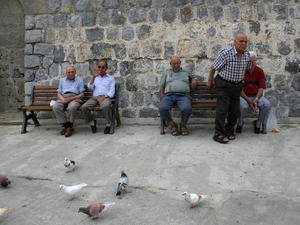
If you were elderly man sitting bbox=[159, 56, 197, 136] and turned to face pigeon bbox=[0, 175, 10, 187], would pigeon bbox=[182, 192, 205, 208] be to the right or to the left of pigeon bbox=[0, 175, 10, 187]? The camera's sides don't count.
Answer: left

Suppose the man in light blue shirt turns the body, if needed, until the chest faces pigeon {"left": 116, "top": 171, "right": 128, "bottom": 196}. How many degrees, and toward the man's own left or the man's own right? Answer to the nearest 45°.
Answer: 0° — they already face it

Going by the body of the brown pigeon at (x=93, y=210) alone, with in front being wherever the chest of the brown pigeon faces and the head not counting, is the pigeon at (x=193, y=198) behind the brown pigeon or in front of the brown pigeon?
behind

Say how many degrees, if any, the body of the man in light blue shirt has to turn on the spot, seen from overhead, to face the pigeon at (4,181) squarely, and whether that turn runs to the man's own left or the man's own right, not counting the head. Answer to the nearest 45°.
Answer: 0° — they already face it

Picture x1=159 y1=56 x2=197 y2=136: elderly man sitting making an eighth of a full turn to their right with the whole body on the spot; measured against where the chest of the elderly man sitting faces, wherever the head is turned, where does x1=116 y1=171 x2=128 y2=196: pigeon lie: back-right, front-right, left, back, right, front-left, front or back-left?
front-left

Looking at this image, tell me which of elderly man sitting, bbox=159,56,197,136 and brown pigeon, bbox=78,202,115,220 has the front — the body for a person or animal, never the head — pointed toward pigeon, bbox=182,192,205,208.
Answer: the elderly man sitting

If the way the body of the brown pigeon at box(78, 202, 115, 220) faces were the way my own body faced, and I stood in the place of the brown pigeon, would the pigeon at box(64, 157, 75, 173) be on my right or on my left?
on my right

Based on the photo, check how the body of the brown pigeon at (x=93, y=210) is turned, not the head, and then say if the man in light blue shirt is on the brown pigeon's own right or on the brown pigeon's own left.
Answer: on the brown pigeon's own right

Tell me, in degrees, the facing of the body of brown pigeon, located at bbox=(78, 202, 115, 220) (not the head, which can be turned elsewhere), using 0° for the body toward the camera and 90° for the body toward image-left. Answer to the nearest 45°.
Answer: approximately 90°

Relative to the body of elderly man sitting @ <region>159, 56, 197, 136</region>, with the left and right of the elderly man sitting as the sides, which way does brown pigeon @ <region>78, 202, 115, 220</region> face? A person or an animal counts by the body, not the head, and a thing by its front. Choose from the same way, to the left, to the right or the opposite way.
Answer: to the right

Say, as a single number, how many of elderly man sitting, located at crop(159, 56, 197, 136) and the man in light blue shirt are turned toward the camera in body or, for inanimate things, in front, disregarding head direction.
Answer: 2

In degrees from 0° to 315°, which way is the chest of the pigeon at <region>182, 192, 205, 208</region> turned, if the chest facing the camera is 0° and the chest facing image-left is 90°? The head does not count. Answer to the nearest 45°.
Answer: approximately 90°
